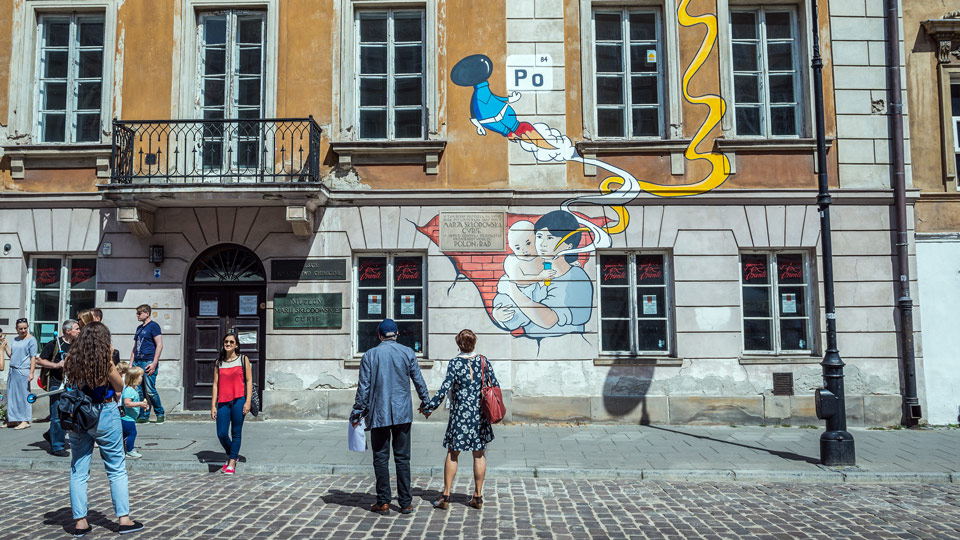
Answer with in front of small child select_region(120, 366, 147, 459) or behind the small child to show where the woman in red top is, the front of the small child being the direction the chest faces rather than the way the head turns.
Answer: in front

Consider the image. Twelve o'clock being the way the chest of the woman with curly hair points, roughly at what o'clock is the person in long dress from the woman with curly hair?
The person in long dress is roughly at 10 o'clock from the woman with curly hair.

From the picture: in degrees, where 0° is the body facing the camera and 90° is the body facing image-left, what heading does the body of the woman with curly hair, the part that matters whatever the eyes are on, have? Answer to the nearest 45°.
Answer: approximately 225°

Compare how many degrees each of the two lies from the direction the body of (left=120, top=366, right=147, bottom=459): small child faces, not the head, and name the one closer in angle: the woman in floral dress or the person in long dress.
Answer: the woman in floral dress

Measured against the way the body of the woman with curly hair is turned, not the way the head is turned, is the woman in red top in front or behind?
in front

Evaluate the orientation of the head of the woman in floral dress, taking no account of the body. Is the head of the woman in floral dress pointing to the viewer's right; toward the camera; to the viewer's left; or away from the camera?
away from the camera
